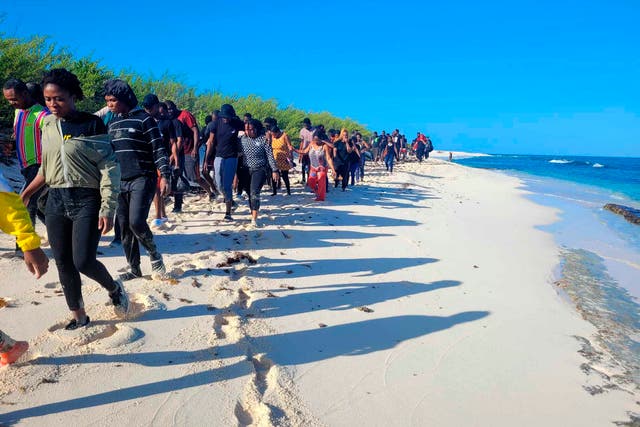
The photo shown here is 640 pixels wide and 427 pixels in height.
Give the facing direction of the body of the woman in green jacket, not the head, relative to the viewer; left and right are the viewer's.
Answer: facing the viewer and to the left of the viewer

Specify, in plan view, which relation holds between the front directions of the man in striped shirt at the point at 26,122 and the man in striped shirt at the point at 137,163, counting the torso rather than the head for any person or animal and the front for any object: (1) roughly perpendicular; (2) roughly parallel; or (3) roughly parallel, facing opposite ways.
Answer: roughly parallel

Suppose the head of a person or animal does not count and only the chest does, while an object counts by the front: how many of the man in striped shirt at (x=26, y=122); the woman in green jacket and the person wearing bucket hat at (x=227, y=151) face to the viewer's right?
0

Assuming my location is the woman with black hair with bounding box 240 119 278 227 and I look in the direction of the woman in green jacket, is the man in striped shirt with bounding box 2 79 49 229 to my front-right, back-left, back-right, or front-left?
front-right

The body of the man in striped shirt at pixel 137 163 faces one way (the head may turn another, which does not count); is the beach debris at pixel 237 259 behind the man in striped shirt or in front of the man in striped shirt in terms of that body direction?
behind

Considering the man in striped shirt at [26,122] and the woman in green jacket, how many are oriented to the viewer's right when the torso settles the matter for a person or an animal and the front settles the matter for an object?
0

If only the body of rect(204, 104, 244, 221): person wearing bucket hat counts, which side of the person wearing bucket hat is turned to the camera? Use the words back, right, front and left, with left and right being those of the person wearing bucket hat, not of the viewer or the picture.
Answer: front

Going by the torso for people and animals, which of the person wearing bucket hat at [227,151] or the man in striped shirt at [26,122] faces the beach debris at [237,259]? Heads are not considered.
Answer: the person wearing bucket hat

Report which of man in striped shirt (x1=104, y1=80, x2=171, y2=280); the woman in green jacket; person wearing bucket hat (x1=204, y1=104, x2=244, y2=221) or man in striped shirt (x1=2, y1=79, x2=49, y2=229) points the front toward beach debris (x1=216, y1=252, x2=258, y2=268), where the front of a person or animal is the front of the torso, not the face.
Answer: the person wearing bucket hat

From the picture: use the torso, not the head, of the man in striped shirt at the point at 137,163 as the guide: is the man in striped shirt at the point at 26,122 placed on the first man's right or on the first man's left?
on the first man's right

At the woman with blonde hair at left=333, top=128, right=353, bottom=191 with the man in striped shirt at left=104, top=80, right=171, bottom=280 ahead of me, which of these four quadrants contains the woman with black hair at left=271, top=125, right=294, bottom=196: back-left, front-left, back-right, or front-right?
front-right

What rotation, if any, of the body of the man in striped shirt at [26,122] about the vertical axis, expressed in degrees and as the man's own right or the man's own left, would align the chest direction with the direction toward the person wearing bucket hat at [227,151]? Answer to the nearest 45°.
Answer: approximately 180°

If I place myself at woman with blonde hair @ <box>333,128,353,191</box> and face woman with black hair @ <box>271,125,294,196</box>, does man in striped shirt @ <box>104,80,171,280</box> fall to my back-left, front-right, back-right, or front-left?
front-left

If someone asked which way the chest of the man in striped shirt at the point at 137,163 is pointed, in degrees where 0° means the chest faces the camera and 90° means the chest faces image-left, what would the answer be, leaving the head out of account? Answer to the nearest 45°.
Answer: approximately 45°

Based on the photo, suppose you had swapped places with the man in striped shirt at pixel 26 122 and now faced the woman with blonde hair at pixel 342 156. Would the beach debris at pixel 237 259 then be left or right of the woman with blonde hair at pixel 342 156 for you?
right

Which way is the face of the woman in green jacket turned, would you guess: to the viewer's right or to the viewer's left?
to the viewer's left

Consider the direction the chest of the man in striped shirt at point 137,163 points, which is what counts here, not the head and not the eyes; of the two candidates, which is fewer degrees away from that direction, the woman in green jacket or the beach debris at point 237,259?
the woman in green jacket

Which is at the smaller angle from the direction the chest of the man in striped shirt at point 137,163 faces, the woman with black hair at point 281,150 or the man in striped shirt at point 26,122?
the man in striped shirt

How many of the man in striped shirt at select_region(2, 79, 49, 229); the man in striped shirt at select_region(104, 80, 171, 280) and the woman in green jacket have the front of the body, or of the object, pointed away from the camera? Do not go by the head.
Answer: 0

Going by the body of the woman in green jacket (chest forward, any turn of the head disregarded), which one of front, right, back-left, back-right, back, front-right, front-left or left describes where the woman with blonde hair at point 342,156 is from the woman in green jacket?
back
